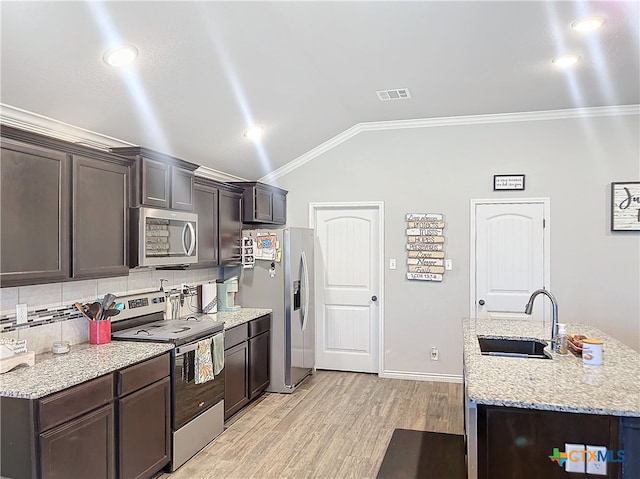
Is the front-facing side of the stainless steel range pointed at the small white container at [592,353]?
yes

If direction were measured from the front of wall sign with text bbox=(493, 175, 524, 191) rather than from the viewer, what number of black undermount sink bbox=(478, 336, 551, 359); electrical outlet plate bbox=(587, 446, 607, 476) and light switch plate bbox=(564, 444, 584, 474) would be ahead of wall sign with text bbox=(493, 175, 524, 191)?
3

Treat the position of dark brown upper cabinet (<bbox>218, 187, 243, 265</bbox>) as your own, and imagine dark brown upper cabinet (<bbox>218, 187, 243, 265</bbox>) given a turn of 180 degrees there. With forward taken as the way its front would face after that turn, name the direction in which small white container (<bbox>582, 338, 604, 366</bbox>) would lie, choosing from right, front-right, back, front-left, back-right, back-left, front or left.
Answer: back

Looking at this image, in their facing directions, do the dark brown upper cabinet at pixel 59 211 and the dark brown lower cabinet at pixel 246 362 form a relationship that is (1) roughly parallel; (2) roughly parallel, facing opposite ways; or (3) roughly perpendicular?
roughly parallel

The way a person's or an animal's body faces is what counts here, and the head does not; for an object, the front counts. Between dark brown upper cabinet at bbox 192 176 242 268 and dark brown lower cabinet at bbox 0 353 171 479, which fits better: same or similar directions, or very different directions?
same or similar directions

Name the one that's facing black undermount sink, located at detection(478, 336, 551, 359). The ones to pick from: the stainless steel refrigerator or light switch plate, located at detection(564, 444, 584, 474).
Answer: the stainless steel refrigerator

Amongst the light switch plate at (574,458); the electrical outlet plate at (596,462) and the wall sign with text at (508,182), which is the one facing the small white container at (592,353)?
the wall sign with text

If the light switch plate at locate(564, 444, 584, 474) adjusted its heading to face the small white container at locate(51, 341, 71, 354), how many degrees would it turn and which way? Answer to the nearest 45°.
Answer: approximately 90° to its right

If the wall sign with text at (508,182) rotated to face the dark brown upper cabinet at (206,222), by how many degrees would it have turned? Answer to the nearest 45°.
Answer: approximately 45° to its right

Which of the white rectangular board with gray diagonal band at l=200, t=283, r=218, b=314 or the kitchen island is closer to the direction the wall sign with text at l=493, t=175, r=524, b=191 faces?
the kitchen island

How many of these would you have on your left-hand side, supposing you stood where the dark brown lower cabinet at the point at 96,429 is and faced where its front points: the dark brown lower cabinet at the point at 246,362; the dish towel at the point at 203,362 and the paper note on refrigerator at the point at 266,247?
3

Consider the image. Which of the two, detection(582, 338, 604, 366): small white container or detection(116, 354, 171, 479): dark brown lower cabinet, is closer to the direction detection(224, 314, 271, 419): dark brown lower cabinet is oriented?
the small white container

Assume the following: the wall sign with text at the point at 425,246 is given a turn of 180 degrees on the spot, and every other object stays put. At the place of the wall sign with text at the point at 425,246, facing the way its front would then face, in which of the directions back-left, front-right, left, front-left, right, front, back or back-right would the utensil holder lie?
back-left

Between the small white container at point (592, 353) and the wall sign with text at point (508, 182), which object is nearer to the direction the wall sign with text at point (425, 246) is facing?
the small white container

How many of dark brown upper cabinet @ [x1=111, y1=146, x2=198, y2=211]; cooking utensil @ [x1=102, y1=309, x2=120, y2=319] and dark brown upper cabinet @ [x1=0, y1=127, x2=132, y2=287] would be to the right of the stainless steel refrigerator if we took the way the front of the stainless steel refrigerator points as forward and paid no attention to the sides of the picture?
3
